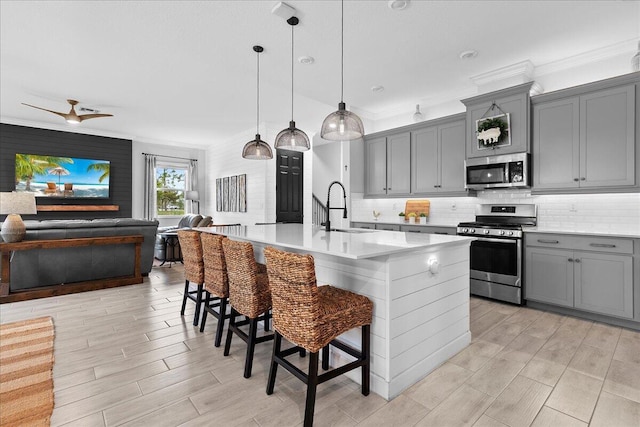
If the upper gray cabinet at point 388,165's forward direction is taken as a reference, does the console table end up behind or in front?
in front

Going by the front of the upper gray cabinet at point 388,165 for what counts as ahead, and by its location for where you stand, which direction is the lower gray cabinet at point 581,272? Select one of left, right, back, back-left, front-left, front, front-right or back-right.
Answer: left

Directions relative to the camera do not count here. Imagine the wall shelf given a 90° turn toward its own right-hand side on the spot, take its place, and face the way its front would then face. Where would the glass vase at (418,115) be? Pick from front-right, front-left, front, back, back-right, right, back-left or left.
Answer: back-left

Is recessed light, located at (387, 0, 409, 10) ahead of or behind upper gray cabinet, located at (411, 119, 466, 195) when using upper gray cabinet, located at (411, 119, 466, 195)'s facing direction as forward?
ahead

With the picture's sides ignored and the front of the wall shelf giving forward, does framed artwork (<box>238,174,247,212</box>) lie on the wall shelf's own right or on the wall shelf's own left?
on the wall shelf's own left

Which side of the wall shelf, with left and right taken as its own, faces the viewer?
front

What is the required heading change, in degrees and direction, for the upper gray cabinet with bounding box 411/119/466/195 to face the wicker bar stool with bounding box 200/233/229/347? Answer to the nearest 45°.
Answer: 0° — it already faces it

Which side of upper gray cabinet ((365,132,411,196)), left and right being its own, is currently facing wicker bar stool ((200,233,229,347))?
front

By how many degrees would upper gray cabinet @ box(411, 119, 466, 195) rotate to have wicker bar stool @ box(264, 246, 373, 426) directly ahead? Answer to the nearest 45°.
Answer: approximately 45° to its left

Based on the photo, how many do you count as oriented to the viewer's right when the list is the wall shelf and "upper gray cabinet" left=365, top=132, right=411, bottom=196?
0

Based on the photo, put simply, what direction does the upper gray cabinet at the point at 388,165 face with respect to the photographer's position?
facing the viewer and to the left of the viewer

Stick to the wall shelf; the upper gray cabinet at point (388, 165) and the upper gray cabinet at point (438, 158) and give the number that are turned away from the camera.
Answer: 0

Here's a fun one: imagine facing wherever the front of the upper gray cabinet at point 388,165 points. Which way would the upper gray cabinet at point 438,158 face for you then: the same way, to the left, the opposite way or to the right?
the same way

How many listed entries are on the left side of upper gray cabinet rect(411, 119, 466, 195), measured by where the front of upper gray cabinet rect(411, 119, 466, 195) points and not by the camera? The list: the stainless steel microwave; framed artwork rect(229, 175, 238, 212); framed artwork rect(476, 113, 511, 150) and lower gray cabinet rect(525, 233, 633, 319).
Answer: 3

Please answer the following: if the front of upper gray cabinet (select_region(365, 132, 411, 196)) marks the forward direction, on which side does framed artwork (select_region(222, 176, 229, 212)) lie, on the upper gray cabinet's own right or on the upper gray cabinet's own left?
on the upper gray cabinet's own right

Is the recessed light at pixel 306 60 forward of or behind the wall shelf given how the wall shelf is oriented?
forward

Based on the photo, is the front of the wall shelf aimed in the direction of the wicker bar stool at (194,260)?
yes

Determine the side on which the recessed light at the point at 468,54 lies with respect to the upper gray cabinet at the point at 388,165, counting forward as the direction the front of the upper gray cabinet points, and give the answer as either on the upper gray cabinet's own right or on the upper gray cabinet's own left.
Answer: on the upper gray cabinet's own left

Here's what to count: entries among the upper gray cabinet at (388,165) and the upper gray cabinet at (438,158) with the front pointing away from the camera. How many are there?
0
